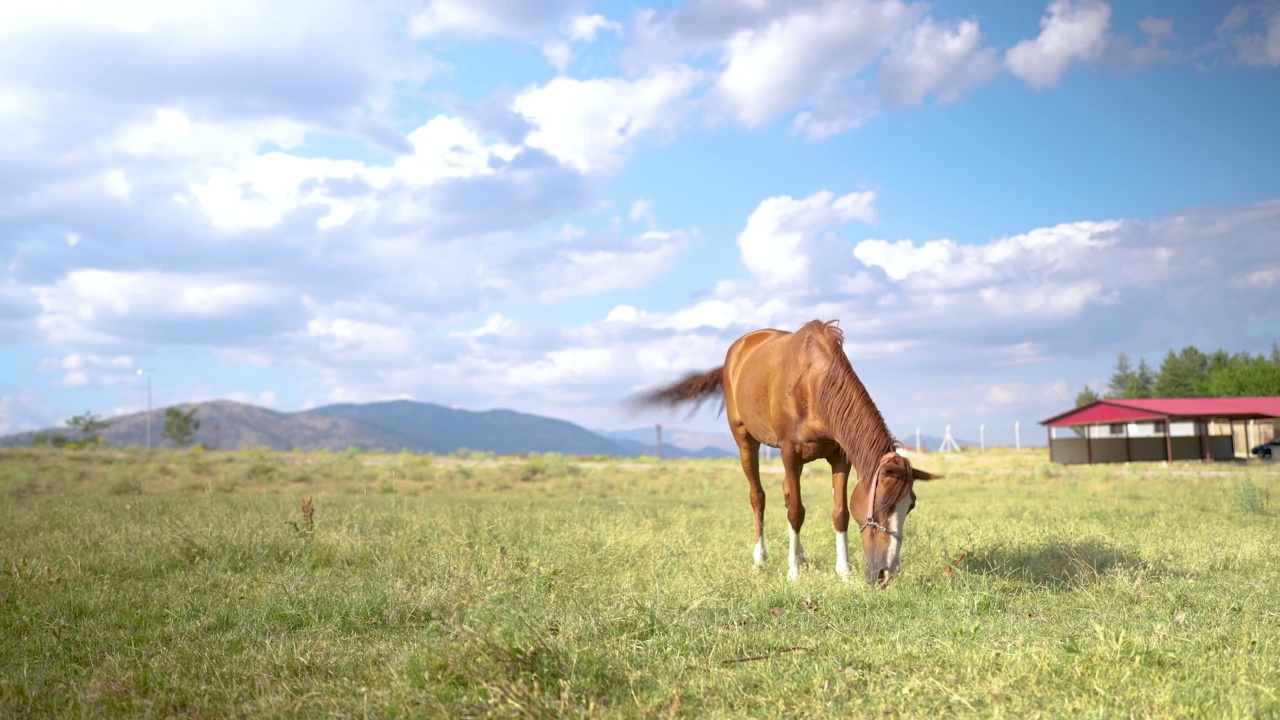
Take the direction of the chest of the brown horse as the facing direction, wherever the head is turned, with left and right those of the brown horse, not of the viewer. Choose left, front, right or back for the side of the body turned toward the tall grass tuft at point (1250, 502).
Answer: left

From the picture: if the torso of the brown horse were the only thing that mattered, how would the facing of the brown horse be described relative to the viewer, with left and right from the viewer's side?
facing the viewer and to the right of the viewer

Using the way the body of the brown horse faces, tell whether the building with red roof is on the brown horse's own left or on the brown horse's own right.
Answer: on the brown horse's own left

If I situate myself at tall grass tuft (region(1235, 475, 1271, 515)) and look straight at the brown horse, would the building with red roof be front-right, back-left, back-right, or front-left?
back-right
